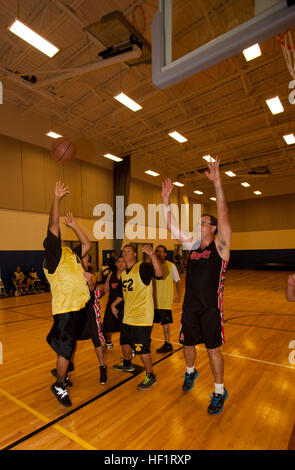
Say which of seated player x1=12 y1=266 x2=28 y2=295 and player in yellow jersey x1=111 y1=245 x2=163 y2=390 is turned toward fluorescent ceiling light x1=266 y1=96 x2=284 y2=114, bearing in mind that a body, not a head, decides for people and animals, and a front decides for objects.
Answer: the seated player

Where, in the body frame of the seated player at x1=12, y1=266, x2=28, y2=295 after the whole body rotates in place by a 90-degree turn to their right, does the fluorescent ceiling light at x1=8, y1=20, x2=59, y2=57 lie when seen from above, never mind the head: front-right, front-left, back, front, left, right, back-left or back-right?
front-left

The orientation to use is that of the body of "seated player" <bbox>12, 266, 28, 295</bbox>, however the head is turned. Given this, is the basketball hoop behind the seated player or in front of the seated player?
in front

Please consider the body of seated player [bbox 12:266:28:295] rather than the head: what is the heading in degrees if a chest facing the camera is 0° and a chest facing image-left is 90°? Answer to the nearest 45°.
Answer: approximately 315°

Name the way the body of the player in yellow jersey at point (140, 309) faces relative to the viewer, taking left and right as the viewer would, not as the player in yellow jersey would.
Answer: facing the viewer and to the left of the viewer
